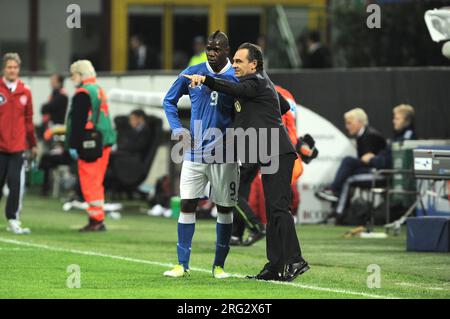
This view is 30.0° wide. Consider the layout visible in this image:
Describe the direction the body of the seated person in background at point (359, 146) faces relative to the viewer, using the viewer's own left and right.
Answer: facing to the left of the viewer

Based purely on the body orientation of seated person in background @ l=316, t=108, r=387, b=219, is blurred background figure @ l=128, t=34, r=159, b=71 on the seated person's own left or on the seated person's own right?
on the seated person's own right

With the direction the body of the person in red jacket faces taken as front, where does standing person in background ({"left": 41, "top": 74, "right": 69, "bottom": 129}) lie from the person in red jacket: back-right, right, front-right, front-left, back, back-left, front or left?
back

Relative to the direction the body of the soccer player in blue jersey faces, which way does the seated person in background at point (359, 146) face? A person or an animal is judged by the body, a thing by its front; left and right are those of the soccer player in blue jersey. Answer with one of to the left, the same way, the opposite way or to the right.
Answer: to the right

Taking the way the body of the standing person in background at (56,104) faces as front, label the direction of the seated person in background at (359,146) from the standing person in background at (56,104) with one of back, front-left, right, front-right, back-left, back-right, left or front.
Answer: back-left

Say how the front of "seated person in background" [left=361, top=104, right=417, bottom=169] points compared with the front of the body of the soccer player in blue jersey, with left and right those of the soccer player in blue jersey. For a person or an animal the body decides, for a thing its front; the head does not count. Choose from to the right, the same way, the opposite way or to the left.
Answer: to the right

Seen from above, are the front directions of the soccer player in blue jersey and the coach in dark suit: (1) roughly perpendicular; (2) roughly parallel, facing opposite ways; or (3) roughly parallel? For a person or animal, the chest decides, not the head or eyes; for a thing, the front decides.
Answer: roughly perpendicular

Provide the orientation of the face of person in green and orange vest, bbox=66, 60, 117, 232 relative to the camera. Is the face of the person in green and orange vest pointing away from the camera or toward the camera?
away from the camera

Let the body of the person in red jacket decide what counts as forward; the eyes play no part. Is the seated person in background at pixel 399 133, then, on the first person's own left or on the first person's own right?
on the first person's own left

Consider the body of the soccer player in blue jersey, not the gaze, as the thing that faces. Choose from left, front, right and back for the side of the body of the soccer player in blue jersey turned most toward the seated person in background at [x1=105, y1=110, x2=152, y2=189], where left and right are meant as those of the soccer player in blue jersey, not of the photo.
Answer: back

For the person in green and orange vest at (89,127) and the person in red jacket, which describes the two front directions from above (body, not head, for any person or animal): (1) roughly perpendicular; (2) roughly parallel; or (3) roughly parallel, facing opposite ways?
roughly perpendicular

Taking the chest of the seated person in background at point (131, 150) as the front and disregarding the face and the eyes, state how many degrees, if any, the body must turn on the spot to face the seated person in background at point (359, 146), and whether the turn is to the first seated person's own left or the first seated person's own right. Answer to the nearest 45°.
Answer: approximately 135° to the first seated person's own left
